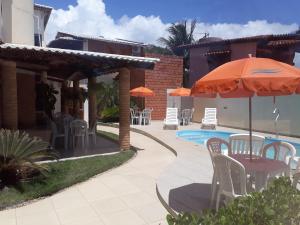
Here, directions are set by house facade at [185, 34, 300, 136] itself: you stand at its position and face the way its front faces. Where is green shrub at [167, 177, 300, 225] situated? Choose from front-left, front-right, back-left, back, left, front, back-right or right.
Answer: front-left

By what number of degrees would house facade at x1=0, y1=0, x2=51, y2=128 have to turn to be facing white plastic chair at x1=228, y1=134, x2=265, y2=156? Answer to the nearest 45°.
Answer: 0° — it already faces it

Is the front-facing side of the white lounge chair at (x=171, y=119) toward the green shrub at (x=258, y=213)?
yes

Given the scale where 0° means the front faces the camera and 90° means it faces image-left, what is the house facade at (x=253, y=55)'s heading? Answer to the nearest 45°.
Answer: approximately 45°

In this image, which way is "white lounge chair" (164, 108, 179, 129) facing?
toward the camera

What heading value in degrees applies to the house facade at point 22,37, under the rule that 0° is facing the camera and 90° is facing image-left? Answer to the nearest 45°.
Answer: approximately 315°

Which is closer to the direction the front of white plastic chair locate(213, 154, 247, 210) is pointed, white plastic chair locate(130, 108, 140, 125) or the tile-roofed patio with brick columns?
the white plastic chair

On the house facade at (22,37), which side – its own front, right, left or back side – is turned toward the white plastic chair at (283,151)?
front

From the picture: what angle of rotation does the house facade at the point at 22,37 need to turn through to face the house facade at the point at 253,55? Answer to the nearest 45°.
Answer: approximately 45° to its left

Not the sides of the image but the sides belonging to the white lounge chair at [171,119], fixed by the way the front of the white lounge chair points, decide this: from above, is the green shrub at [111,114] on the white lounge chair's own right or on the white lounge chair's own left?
on the white lounge chair's own right
